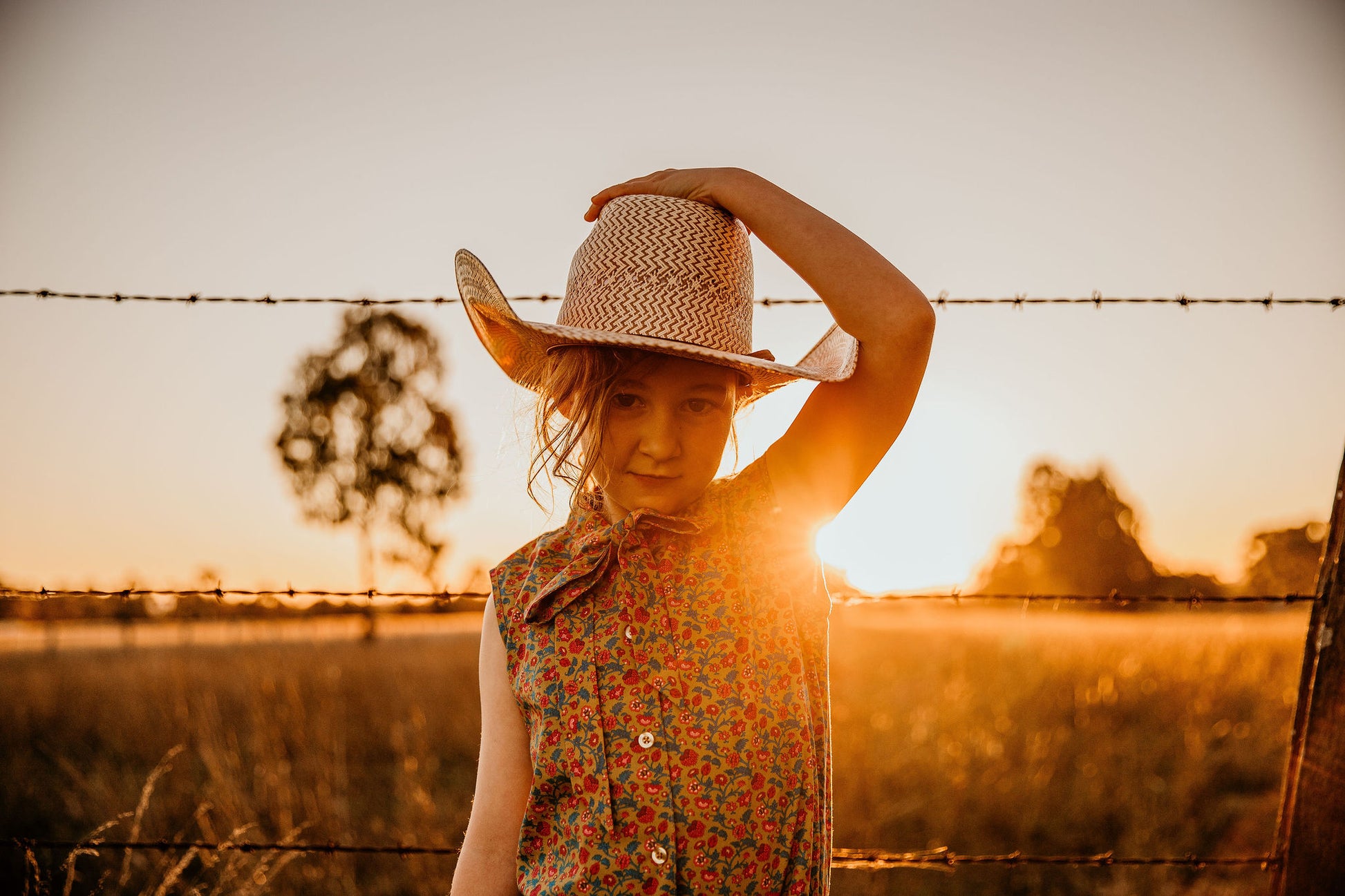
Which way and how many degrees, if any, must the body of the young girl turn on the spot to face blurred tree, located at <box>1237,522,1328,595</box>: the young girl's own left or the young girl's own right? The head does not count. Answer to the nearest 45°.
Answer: approximately 135° to the young girl's own left

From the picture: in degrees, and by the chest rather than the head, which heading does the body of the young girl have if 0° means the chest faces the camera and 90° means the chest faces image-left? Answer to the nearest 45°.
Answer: approximately 0°

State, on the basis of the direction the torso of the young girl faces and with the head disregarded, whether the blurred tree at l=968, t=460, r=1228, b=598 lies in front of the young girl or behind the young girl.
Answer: behind
